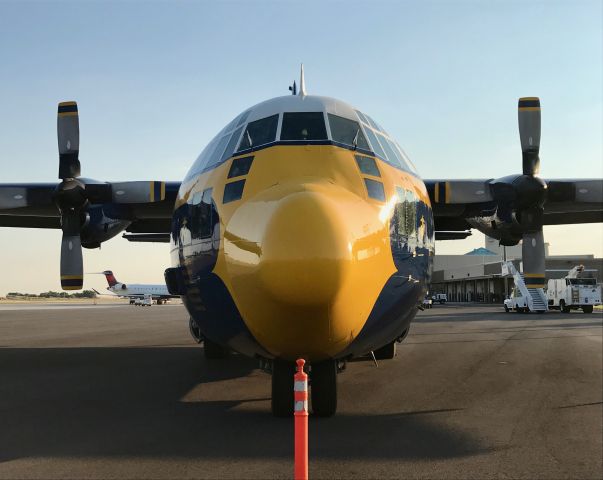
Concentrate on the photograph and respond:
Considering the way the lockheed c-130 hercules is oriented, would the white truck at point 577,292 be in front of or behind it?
behind

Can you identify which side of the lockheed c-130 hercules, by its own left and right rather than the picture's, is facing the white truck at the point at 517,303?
back

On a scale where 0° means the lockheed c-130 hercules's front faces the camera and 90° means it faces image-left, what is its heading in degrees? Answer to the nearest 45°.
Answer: approximately 0°

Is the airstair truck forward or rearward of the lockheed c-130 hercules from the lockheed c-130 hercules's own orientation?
rearward
